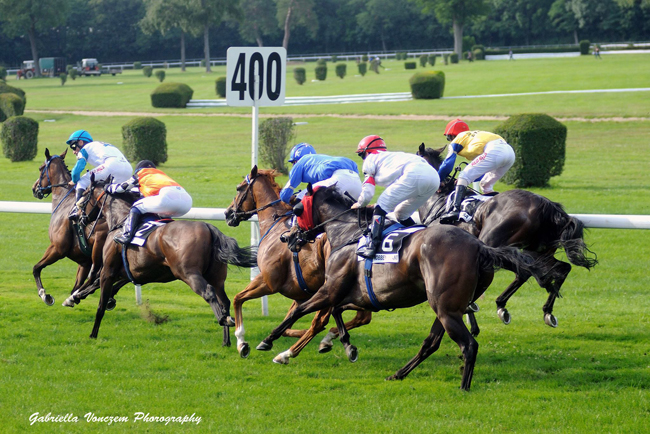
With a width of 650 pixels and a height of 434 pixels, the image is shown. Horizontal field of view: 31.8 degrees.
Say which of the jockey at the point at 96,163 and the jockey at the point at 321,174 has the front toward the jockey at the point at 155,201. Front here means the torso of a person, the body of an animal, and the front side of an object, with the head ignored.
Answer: the jockey at the point at 321,174

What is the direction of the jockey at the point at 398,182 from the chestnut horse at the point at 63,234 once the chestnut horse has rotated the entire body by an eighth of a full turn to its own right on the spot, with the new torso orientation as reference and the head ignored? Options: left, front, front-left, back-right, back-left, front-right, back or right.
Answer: back-left

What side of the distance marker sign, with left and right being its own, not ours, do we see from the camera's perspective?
front

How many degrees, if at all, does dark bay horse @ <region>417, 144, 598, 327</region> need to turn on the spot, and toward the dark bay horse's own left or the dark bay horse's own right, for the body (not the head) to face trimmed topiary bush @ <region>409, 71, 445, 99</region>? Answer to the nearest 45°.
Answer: approximately 90° to the dark bay horse's own right

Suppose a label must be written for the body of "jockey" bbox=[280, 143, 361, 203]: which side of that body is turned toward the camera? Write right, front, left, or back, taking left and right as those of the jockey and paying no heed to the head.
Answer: left

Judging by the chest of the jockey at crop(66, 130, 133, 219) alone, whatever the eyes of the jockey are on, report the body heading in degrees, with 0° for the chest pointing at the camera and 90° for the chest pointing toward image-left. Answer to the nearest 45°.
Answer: approximately 90°

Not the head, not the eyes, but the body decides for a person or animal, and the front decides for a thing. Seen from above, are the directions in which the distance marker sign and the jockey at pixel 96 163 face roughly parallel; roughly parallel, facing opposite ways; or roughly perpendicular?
roughly perpendicular

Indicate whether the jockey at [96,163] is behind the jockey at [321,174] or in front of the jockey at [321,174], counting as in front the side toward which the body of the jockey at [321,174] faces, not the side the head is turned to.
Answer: in front

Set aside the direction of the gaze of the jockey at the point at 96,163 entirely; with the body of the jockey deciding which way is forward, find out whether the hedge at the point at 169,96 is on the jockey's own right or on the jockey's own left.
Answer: on the jockey's own right

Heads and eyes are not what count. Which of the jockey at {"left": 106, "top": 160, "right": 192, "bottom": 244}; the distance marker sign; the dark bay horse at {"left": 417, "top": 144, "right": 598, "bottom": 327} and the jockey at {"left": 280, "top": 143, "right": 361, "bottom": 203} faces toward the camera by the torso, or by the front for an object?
the distance marker sign

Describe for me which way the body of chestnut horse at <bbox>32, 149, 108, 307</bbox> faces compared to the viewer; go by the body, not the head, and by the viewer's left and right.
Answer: facing the viewer and to the left of the viewer

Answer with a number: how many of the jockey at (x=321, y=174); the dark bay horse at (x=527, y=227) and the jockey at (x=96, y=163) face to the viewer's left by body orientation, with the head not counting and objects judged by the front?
3

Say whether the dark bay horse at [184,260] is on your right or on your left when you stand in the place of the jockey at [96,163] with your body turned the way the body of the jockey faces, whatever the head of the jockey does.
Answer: on your left

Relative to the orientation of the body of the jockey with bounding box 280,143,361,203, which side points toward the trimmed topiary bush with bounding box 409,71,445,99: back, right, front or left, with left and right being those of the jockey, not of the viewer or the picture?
right

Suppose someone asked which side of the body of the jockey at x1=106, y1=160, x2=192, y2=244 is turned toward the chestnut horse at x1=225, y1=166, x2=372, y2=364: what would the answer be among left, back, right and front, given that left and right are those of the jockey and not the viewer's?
back

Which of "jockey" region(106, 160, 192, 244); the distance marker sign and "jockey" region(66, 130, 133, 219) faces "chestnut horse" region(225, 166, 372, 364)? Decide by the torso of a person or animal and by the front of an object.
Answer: the distance marker sign

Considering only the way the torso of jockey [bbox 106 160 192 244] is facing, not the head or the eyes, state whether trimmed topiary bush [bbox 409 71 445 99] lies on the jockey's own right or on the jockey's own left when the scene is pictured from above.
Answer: on the jockey's own right
